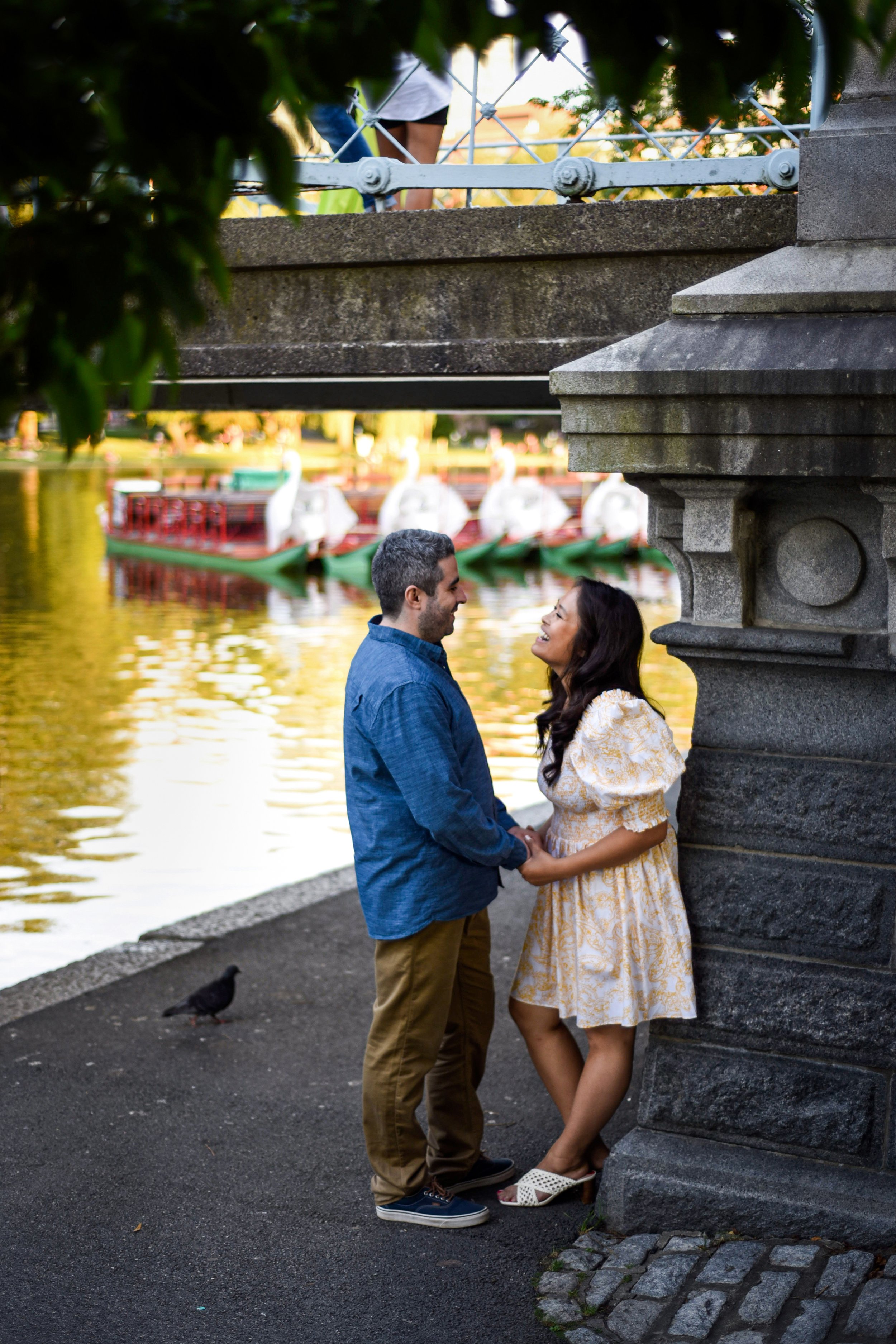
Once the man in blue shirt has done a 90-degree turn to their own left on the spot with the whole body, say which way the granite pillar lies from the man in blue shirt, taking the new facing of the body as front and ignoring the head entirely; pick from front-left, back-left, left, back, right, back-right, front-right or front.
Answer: right

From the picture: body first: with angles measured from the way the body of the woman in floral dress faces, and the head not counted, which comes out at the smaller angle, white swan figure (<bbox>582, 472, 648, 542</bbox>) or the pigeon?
the pigeon

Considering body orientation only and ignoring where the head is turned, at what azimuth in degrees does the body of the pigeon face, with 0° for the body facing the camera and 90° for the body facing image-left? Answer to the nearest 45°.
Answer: approximately 270°

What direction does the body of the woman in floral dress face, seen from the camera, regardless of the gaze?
to the viewer's left

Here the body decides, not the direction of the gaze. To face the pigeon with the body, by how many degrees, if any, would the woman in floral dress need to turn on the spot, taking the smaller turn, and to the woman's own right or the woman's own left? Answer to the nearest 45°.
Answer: approximately 45° to the woman's own right

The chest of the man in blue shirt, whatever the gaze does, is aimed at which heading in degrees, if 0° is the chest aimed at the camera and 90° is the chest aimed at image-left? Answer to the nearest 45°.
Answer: approximately 270°

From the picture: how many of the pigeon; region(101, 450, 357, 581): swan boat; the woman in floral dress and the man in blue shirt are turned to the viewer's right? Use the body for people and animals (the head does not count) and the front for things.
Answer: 2

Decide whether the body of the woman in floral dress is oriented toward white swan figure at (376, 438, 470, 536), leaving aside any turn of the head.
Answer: no

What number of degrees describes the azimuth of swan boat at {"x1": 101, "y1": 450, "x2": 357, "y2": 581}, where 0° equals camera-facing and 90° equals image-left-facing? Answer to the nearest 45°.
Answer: approximately 135°

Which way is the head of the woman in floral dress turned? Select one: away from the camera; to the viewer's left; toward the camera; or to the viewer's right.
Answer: to the viewer's left
